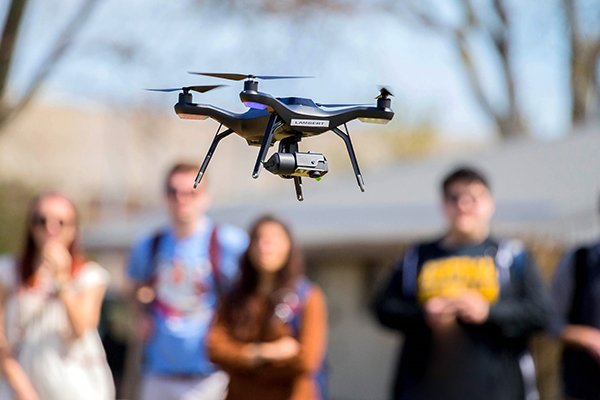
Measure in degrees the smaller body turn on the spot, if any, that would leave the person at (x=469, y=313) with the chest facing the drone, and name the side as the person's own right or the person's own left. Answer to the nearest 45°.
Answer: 0° — they already face it

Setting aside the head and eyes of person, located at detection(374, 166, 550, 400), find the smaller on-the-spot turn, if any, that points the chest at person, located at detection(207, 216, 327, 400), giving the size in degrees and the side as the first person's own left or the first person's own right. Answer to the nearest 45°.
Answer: approximately 90° to the first person's own right

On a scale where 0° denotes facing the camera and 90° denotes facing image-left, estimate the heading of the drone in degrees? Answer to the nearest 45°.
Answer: approximately 315°

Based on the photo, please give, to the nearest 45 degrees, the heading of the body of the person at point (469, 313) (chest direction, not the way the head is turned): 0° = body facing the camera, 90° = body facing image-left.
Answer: approximately 0°

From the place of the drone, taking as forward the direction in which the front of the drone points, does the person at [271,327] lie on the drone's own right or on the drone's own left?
on the drone's own left

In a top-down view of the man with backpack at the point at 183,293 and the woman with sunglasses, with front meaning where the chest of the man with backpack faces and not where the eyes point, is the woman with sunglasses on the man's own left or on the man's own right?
on the man's own right

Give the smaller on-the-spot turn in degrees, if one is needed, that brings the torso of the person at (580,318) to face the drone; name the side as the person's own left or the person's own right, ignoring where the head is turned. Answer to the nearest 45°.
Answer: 0° — they already face it
